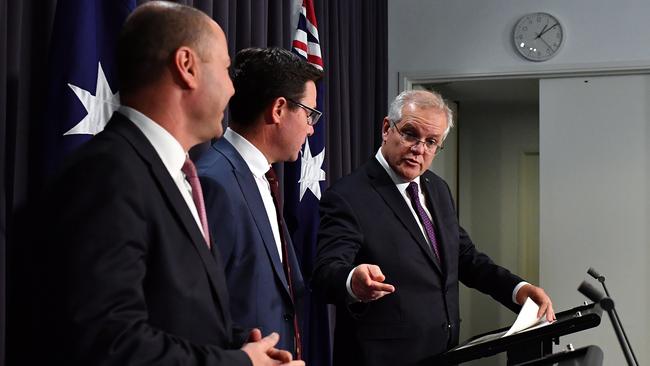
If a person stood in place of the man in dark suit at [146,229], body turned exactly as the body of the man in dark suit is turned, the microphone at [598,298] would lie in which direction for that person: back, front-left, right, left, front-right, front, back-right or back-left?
front-left

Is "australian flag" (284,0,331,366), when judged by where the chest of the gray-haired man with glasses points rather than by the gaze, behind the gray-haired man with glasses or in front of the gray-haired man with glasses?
behind

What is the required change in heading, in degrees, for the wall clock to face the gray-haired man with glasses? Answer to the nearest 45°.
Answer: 0° — it already faces them

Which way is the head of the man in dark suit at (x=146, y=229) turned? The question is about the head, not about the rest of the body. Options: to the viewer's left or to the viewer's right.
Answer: to the viewer's right

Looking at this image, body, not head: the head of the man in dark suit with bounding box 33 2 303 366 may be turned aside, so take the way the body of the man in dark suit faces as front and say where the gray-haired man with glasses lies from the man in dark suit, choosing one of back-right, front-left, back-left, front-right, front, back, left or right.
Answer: front-left

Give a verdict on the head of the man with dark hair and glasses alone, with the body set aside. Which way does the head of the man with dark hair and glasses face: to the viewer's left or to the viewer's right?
to the viewer's right

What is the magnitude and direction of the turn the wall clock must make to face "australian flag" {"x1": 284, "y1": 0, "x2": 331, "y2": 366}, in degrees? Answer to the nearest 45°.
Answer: approximately 45° to its right

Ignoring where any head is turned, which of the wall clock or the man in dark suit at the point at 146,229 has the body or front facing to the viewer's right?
the man in dark suit

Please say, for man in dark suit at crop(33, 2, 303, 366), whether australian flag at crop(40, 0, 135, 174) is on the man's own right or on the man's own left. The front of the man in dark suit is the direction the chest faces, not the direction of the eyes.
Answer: on the man's own left

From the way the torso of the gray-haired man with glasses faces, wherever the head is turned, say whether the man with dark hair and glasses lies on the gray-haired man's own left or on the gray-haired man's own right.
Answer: on the gray-haired man's own right

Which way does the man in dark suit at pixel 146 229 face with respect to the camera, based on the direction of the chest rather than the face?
to the viewer's right
